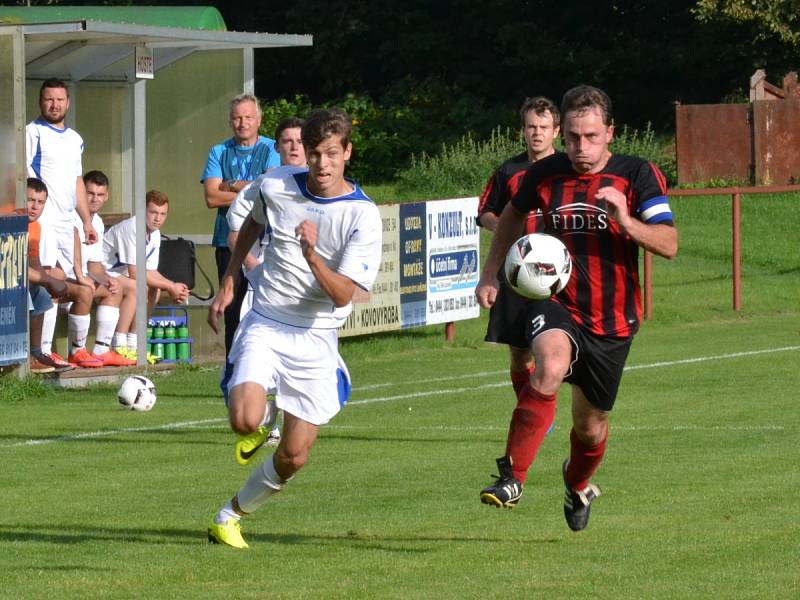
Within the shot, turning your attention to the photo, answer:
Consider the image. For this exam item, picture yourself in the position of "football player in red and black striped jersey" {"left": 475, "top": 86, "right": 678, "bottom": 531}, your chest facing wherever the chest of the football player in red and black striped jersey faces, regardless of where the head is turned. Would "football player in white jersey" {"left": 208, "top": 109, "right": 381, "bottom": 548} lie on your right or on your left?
on your right

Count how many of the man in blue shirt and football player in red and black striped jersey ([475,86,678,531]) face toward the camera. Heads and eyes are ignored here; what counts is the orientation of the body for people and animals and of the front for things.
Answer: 2

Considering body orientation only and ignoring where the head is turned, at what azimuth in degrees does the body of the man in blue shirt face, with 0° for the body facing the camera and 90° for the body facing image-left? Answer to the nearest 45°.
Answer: approximately 0°

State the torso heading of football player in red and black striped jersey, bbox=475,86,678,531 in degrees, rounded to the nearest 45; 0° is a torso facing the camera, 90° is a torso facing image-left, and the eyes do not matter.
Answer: approximately 0°

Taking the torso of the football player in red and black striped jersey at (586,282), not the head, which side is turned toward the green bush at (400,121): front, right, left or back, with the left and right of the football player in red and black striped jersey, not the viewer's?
back

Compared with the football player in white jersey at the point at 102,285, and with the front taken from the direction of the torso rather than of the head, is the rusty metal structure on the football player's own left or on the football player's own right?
on the football player's own left

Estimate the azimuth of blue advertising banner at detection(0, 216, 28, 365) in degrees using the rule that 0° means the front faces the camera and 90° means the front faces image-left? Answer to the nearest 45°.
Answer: approximately 315°
